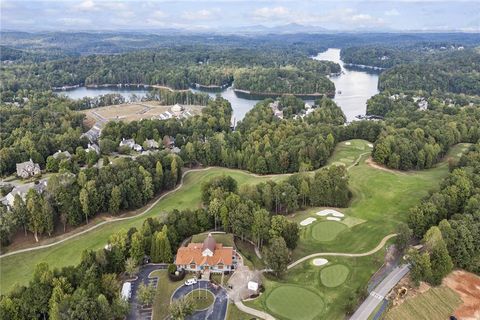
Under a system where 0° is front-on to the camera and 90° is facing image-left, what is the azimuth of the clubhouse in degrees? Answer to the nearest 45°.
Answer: approximately 0°

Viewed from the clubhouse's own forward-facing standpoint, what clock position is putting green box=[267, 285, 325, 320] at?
The putting green is roughly at 10 o'clock from the clubhouse.

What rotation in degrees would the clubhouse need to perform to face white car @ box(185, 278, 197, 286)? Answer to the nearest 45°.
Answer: approximately 45° to its right
